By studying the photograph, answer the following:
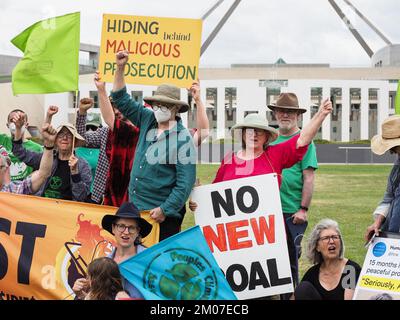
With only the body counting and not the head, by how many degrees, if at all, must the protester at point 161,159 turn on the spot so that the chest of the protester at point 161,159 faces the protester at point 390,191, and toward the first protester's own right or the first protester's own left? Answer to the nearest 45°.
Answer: approximately 135° to the first protester's own left

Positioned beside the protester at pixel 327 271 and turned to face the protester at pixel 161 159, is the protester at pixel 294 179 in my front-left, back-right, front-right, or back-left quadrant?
front-right

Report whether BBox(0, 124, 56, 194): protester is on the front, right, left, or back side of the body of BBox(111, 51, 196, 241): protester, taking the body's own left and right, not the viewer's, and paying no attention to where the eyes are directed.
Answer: right

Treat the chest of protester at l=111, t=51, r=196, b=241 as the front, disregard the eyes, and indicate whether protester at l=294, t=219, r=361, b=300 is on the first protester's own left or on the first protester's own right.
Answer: on the first protester's own left

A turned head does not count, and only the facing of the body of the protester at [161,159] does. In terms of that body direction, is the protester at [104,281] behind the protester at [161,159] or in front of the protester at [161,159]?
in front

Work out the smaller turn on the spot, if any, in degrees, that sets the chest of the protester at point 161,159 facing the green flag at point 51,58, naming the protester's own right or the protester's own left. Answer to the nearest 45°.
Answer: approximately 90° to the protester's own right

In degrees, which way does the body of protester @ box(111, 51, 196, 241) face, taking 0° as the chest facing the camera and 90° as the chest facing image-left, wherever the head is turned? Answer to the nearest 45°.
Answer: approximately 45°

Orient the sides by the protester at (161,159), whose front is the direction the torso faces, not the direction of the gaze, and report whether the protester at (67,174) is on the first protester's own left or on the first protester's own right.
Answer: on the first protester's own right
